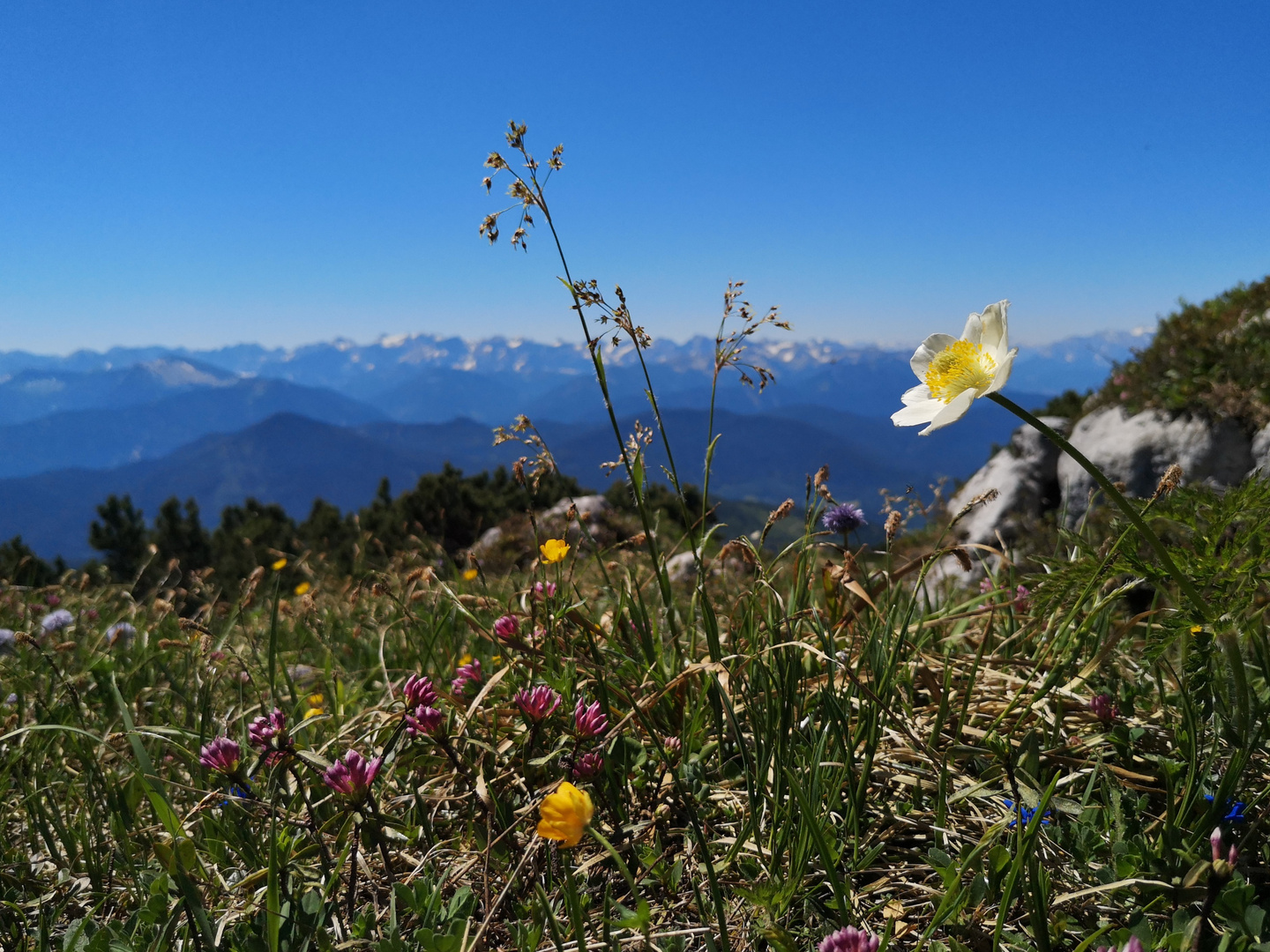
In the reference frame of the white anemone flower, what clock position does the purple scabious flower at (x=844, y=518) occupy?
The purple scabious flower is roughly at 4 o'clock from the white anemone flower.

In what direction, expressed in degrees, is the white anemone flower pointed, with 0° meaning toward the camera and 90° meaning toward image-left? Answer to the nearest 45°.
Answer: approximately 45°

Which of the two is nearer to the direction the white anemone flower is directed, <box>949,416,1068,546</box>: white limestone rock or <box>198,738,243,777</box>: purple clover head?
the purple clover head

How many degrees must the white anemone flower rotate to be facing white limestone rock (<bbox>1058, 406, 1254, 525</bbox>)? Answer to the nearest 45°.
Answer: approximately 135° to its right

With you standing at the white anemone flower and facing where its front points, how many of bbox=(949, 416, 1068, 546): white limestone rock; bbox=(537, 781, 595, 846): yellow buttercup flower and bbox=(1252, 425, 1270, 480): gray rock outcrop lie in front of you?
1

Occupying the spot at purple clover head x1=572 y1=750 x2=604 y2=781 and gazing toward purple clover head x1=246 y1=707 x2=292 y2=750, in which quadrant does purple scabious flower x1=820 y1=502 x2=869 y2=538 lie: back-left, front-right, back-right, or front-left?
back-right

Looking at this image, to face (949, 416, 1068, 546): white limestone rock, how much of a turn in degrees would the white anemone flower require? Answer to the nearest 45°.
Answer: approximately 135° to its right
